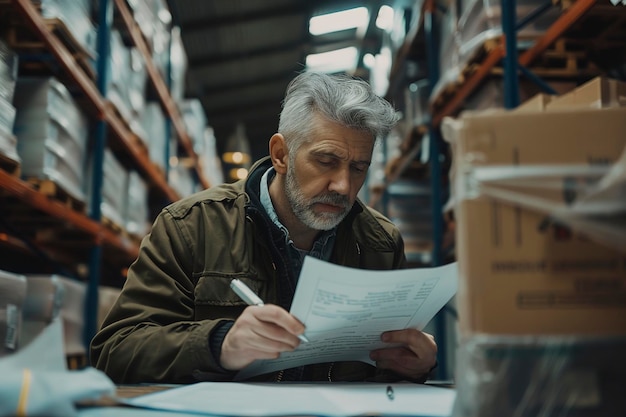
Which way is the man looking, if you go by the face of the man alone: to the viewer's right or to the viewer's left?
to the viewer's right

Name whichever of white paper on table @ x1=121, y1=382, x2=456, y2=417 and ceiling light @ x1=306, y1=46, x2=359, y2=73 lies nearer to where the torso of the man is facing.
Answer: the white paper on table

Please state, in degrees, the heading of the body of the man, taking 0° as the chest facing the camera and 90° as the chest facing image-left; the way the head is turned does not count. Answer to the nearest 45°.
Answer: approximately 315°

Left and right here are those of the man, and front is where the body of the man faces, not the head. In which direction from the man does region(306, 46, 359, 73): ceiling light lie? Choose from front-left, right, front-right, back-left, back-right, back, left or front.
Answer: back-left

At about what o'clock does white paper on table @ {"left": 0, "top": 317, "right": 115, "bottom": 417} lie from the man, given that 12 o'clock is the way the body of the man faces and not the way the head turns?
The white paper on table is roughly at 2 o'clock from the man.

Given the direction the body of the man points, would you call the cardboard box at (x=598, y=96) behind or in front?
in front

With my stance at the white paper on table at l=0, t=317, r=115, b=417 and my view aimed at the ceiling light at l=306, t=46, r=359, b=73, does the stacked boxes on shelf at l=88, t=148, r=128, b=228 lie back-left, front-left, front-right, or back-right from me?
front-left

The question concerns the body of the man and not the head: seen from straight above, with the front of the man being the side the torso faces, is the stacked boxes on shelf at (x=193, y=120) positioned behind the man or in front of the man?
behind
